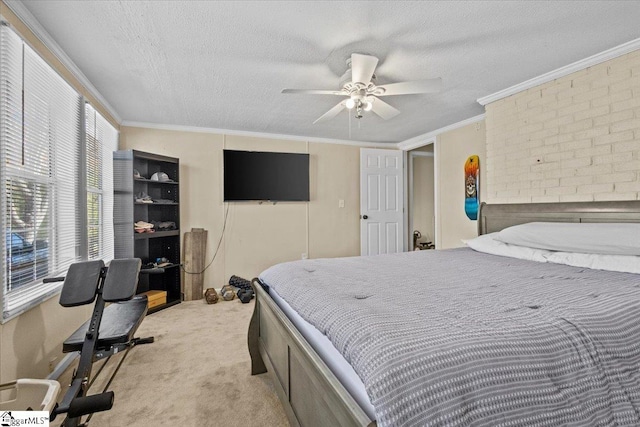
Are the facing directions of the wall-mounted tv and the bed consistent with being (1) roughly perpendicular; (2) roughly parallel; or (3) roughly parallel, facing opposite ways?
roughly perpendicular

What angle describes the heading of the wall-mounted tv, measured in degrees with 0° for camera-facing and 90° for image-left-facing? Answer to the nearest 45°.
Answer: approximately 0°

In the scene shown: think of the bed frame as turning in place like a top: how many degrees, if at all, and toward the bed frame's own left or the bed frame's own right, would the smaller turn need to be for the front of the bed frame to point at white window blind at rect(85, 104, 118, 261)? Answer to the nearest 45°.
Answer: approximately 45° to the bed frame's own right

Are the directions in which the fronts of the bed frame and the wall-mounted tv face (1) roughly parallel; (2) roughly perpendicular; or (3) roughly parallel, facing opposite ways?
roughly perpendicular

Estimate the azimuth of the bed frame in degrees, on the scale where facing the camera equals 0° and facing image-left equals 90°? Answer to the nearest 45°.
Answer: approximately 45°

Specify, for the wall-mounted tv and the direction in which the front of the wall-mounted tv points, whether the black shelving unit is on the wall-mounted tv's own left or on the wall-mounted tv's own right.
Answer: on the wall-mounted tv's own right
